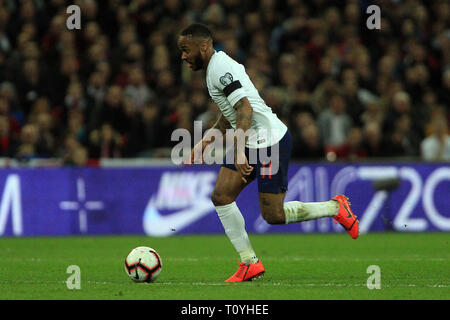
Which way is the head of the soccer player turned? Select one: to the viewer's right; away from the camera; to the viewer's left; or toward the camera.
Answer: to the viewer's left

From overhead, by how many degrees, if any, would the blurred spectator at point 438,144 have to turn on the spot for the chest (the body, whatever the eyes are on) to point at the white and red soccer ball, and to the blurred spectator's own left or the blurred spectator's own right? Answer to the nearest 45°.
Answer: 0° — they already face it

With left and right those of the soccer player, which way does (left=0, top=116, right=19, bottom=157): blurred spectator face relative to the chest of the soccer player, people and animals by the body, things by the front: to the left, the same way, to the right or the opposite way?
to the left

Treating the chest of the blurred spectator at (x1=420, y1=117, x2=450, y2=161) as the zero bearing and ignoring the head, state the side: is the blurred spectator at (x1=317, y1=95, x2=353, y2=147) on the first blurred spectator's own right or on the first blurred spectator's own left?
on the first blurred spectator's own right

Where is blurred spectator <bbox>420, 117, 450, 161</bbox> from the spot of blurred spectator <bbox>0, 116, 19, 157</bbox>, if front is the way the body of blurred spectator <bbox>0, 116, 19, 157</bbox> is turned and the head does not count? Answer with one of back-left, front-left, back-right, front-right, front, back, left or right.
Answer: left

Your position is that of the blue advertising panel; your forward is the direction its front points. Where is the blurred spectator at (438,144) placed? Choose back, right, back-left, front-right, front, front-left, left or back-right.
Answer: left

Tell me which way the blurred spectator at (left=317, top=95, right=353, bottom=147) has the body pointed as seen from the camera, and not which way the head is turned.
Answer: toward the camera

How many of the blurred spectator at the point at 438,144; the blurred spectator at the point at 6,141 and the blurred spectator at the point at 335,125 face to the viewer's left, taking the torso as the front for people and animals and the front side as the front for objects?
0

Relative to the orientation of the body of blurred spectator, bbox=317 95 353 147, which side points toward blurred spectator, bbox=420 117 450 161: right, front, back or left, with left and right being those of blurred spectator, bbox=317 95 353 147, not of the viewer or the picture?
left

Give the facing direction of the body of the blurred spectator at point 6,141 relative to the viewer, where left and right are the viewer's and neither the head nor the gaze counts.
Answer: facing the viewer

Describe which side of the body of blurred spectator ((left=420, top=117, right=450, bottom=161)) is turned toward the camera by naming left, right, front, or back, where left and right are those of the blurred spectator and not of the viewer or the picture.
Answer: front
